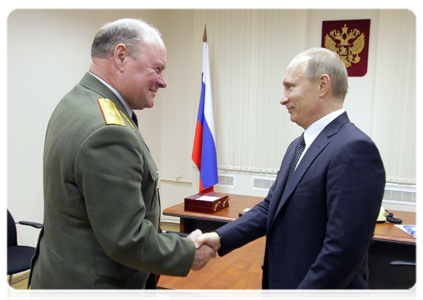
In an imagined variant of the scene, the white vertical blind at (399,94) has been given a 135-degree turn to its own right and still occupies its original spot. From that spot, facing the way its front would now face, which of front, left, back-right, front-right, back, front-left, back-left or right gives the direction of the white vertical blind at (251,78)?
front-left

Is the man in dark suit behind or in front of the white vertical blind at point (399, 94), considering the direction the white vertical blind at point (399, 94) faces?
in front

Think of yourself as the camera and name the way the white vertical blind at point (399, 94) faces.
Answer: facing the viewer

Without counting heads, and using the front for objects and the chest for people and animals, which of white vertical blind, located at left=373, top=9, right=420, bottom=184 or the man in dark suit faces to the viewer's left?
the man in dark suit

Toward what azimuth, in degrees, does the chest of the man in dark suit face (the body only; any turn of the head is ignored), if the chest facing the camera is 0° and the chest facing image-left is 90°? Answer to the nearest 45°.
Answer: approximately 90°

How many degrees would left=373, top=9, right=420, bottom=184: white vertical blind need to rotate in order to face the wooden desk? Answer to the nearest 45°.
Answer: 0° — it already faces it

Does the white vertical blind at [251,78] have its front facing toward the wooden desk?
yes

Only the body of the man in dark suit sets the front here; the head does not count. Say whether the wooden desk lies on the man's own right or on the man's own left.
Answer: on the man's own right

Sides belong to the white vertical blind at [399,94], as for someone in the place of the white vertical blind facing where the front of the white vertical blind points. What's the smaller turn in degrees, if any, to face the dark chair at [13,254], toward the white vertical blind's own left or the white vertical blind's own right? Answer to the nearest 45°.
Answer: approximately 45° to the white vertical blind's own right

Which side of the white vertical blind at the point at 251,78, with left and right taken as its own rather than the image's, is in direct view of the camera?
front

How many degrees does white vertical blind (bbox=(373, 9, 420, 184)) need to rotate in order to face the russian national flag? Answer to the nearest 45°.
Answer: approximately 90° to its right

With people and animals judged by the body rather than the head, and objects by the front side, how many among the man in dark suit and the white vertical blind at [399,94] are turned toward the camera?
1
